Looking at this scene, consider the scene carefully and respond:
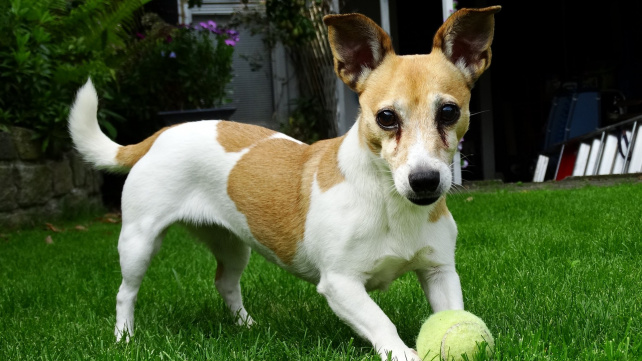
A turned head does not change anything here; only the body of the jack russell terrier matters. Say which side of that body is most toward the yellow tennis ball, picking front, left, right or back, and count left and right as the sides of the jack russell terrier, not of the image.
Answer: front

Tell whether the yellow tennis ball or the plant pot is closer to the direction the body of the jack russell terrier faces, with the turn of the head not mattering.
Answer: the yellow tennis ball

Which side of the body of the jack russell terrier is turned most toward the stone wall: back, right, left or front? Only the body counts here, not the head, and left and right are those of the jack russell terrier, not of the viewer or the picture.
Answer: back

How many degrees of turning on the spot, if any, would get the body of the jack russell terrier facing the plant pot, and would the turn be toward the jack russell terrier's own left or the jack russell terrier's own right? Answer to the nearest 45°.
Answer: approximately 135° to the jack russell terrier's own left

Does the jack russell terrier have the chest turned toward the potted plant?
no

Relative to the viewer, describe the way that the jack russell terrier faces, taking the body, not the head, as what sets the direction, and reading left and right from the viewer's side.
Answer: facing the viewer and to the right of the viewer
